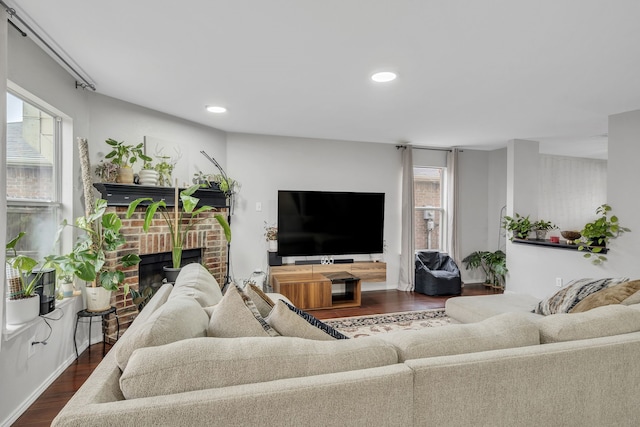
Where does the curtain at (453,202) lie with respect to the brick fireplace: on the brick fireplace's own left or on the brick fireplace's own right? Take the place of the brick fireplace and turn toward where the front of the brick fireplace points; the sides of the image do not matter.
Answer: on the brick fireplace's own left

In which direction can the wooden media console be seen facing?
toward the camera

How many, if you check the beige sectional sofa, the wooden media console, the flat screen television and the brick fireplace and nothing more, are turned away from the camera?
1

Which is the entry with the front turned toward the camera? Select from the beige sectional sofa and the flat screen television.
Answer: the flat screen television

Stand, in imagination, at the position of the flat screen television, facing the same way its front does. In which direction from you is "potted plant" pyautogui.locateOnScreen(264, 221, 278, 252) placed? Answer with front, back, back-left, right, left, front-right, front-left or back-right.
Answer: right

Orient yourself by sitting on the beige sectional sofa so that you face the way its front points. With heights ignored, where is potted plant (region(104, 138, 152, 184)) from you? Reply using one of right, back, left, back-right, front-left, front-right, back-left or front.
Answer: front-left

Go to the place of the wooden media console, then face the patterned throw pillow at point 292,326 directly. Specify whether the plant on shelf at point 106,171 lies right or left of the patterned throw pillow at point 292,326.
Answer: right

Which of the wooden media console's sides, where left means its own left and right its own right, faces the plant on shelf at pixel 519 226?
left

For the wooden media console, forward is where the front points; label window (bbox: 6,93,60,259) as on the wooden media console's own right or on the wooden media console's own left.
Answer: on the wooden media console's own right

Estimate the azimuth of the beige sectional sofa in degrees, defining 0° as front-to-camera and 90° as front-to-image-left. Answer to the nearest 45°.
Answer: approximately 180°

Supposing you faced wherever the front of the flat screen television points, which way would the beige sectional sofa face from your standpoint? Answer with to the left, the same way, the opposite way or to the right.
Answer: the opposite way

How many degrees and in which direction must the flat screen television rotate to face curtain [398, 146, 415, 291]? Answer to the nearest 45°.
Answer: approximately 135° to its left

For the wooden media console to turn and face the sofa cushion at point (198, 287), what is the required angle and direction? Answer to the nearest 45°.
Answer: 0° — it already faces it

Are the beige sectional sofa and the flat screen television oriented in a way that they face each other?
yes

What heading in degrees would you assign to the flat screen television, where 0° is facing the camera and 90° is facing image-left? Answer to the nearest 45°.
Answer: approximately 0°

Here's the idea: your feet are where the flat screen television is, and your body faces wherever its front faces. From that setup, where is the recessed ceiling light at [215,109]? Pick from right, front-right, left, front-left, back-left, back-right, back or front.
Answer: front-right

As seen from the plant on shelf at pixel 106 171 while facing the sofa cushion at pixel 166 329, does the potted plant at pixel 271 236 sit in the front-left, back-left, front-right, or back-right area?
back-left
